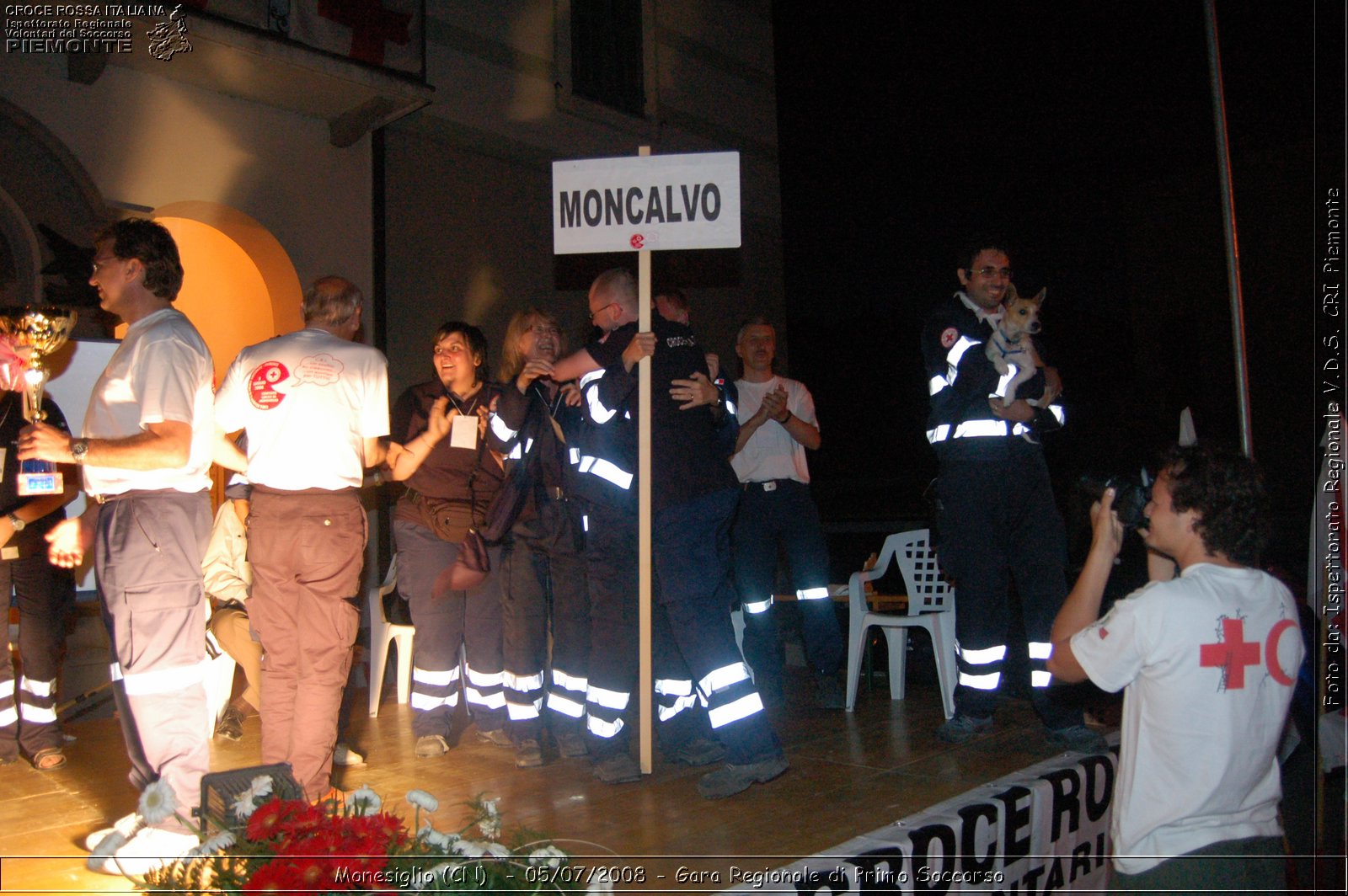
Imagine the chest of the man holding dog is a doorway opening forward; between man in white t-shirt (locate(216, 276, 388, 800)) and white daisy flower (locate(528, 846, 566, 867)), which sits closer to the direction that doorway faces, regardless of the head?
the white daisy flower

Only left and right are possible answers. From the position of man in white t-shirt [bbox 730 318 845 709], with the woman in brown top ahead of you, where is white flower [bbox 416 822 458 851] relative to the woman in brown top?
left

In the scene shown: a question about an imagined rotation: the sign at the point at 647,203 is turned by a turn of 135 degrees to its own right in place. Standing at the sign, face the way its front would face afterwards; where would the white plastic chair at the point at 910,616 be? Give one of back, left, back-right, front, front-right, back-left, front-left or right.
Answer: right

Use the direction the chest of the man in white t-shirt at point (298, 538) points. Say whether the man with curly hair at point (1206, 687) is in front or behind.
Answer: behind

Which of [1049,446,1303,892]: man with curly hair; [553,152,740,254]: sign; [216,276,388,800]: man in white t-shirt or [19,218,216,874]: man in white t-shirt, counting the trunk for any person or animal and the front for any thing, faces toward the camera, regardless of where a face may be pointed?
the sign

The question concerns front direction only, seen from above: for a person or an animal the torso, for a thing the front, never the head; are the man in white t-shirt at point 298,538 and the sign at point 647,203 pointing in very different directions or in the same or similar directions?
very different directions

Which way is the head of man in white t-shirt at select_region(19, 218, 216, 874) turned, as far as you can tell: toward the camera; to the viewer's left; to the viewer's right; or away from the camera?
to the viewer's left

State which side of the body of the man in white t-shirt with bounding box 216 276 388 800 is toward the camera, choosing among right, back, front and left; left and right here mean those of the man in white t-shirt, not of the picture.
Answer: back

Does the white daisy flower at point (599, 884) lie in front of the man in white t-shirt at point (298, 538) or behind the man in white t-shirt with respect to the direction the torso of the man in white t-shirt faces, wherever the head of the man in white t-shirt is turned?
behind

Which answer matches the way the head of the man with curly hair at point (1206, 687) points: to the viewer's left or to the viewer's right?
to the viewer's left
